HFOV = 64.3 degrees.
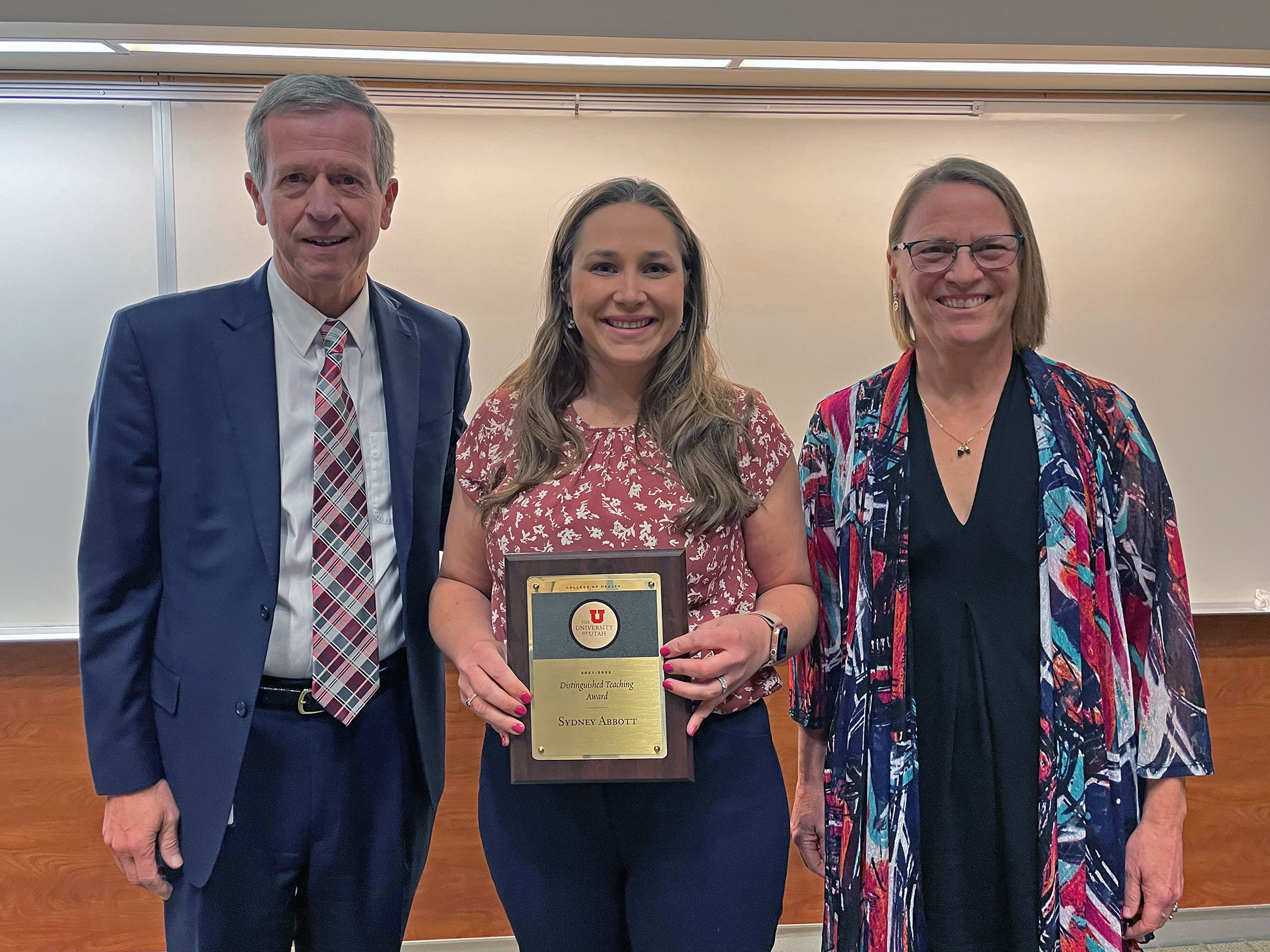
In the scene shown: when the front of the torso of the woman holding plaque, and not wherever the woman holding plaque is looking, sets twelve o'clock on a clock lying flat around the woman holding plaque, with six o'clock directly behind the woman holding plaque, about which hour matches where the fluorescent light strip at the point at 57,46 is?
The fluorescent light strip is roughly at 4 o'clock from the woman holding plaque.

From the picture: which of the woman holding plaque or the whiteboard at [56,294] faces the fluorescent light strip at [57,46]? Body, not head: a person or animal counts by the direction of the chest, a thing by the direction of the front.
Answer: the whiteboard

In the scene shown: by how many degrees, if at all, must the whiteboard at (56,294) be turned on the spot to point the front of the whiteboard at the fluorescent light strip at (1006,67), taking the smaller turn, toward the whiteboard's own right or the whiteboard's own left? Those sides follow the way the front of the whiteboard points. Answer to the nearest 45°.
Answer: approximately 45° to the whiteboard's own left

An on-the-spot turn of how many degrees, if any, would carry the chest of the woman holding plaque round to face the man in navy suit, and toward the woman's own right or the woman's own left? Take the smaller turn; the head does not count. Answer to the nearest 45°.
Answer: approximately 90° to the woman's own right

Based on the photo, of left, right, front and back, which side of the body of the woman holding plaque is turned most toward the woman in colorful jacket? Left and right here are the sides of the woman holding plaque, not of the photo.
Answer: left

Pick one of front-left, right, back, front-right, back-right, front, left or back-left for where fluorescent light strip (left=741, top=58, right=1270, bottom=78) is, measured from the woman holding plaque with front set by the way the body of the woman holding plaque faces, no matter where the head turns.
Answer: back-left
